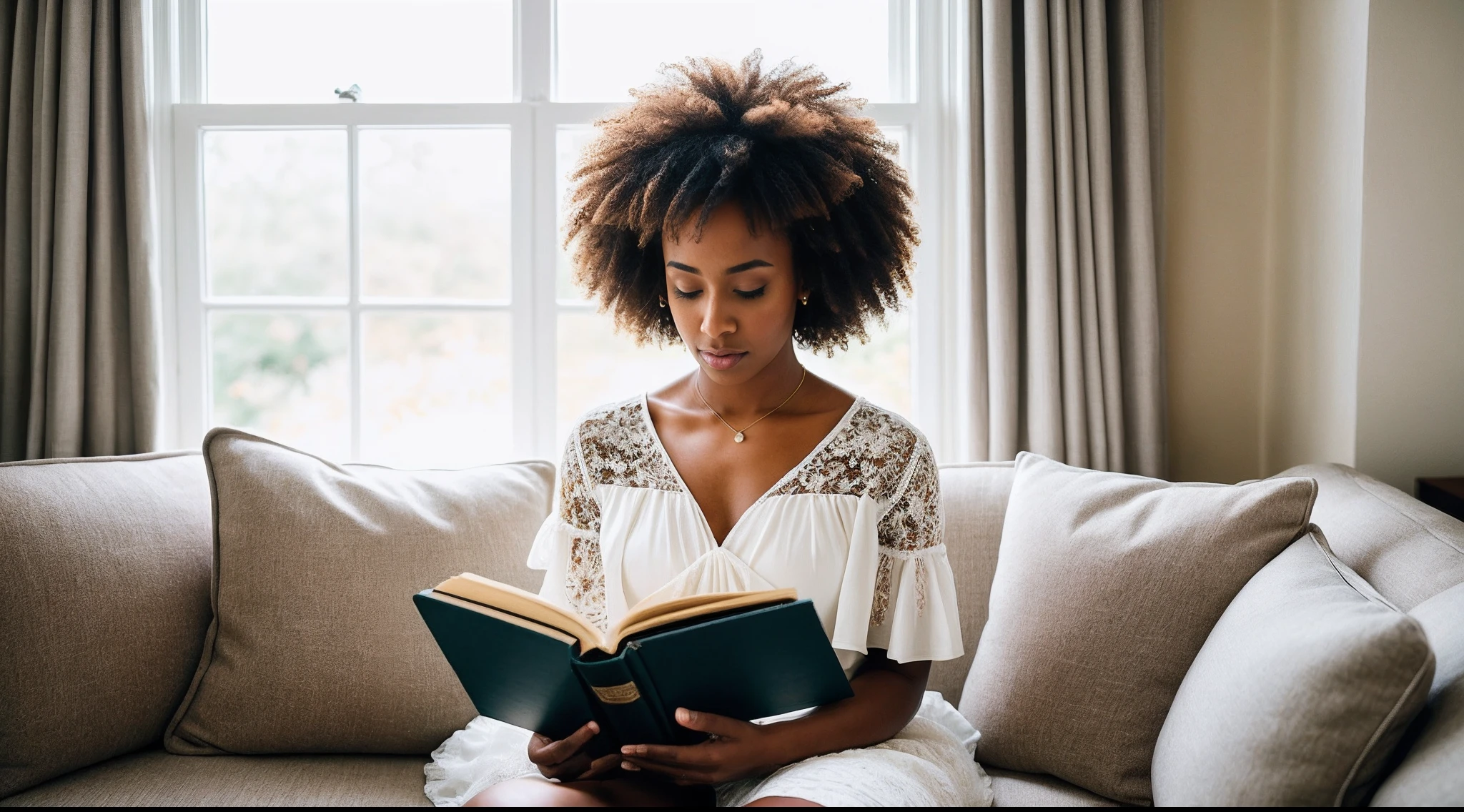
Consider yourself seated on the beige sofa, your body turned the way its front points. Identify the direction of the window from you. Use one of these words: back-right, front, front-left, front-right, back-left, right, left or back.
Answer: back

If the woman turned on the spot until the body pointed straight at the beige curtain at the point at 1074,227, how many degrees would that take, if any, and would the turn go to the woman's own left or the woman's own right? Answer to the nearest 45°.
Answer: approximately 135° to the woman's own left

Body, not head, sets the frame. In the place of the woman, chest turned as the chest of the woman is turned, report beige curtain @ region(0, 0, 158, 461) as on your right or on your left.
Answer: on your right

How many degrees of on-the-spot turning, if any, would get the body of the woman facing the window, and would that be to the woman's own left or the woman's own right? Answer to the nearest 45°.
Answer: approximately 135° to the woman's own right
